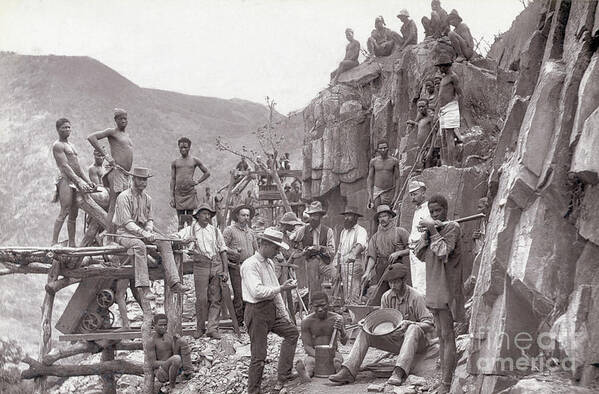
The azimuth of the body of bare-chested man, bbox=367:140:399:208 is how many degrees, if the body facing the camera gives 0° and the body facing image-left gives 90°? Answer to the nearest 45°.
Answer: approximately 0°

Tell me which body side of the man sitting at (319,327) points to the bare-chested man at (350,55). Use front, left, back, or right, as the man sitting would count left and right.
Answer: back

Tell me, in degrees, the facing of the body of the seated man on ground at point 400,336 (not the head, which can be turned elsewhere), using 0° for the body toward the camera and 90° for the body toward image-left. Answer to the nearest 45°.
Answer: approximately 45°

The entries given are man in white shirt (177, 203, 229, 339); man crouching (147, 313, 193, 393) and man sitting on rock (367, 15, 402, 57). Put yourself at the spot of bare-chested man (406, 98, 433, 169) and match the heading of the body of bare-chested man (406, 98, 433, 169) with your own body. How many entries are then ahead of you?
2

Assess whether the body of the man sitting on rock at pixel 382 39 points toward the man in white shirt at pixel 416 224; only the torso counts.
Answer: yes

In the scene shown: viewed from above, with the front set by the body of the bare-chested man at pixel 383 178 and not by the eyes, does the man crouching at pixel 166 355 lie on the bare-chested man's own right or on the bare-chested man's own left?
on the bare-chested man's own right

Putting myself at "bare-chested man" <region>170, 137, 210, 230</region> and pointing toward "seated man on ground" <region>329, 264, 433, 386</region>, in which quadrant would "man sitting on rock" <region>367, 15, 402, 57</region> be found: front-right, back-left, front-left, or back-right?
back-left

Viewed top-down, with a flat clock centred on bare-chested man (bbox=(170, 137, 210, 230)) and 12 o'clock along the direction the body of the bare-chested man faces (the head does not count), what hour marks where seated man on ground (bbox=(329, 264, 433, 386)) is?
The seated man on ground is roughly at 11 o'clock from the bare-chested man.

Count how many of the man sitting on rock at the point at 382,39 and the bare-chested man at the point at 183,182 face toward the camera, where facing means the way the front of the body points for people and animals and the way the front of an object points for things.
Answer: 2

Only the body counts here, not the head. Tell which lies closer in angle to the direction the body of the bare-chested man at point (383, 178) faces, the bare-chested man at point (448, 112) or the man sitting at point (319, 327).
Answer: the man sitting

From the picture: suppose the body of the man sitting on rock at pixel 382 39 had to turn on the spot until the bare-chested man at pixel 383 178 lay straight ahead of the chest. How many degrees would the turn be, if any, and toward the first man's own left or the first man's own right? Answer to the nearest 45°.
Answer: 0° — they already face them

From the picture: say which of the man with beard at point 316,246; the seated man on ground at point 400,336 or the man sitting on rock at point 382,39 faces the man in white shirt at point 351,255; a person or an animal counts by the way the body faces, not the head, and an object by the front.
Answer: the man sitting on rock

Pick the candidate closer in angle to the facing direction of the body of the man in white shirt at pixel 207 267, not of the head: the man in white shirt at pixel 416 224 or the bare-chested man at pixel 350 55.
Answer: the man in white shirt
